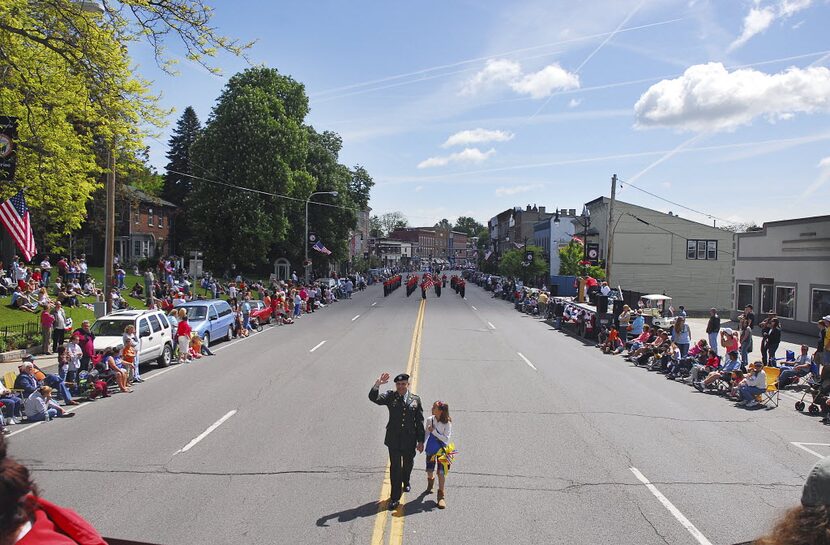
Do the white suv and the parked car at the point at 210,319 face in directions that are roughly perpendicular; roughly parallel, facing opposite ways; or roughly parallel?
roughly parallel

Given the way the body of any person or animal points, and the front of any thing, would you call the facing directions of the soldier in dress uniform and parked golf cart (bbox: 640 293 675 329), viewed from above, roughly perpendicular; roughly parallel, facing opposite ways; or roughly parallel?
roughly parallel

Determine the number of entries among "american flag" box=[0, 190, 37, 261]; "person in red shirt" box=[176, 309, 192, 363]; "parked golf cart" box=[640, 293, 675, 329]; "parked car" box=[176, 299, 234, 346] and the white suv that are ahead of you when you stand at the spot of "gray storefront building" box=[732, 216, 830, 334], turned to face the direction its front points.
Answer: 5

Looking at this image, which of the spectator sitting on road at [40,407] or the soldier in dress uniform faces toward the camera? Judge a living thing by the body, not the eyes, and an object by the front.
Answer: the soldier in dress uniform

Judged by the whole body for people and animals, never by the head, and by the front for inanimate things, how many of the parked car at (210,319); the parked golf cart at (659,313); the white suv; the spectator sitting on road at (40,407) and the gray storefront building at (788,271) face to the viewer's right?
1

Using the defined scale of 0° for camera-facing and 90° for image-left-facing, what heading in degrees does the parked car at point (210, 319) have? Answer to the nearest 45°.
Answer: approximately 45°

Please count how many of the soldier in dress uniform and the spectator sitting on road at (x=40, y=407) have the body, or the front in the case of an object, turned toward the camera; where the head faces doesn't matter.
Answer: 1

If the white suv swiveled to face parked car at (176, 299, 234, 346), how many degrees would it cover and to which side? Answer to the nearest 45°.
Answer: approximately 180°

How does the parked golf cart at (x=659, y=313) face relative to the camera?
toward the camera

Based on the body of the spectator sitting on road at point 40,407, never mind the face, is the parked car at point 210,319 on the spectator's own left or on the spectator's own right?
on the spectator's own left

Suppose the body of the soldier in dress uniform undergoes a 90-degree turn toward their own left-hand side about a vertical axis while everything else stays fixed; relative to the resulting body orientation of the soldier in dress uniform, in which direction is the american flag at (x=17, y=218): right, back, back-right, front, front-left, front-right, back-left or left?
back-left

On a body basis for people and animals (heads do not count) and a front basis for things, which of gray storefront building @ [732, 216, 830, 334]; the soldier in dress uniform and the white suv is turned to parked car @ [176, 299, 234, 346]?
the gray storefront building

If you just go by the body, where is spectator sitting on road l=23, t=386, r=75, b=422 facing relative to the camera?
to the viewer's right
